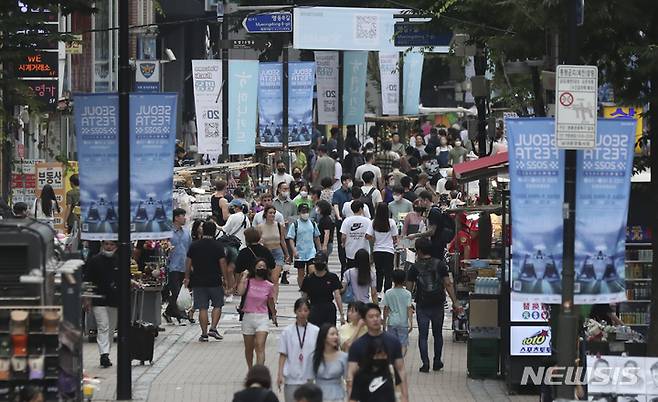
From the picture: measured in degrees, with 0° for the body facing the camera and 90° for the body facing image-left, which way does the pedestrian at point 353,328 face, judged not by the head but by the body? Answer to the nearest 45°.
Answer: approximately 45°

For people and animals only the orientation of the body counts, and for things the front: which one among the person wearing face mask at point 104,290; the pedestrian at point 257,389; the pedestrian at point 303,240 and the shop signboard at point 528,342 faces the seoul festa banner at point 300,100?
the pedestrian at point 257,389

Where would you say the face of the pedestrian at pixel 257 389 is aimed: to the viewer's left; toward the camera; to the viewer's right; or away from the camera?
away from the camera

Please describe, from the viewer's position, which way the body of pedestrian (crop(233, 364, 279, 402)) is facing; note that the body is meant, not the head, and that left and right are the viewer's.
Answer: facing away from the viewer

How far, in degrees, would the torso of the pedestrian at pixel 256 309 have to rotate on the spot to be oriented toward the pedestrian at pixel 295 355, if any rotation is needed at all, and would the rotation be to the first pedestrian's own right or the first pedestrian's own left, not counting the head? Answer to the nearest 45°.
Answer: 0° — they already face them

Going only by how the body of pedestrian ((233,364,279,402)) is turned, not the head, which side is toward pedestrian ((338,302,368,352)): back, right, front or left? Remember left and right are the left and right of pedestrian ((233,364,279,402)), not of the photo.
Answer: front
